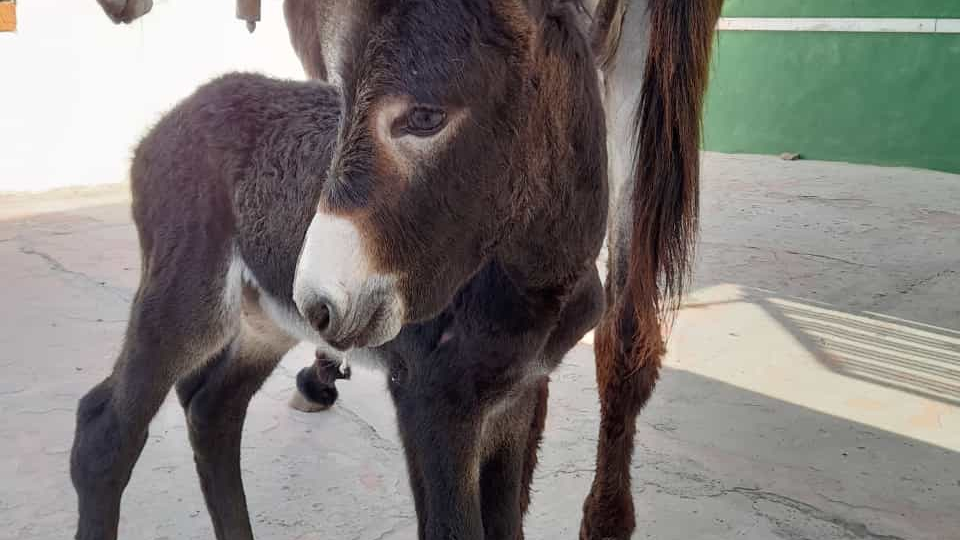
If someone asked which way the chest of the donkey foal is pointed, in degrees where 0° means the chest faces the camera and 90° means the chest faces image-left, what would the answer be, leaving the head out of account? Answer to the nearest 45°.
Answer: approximately 315°
